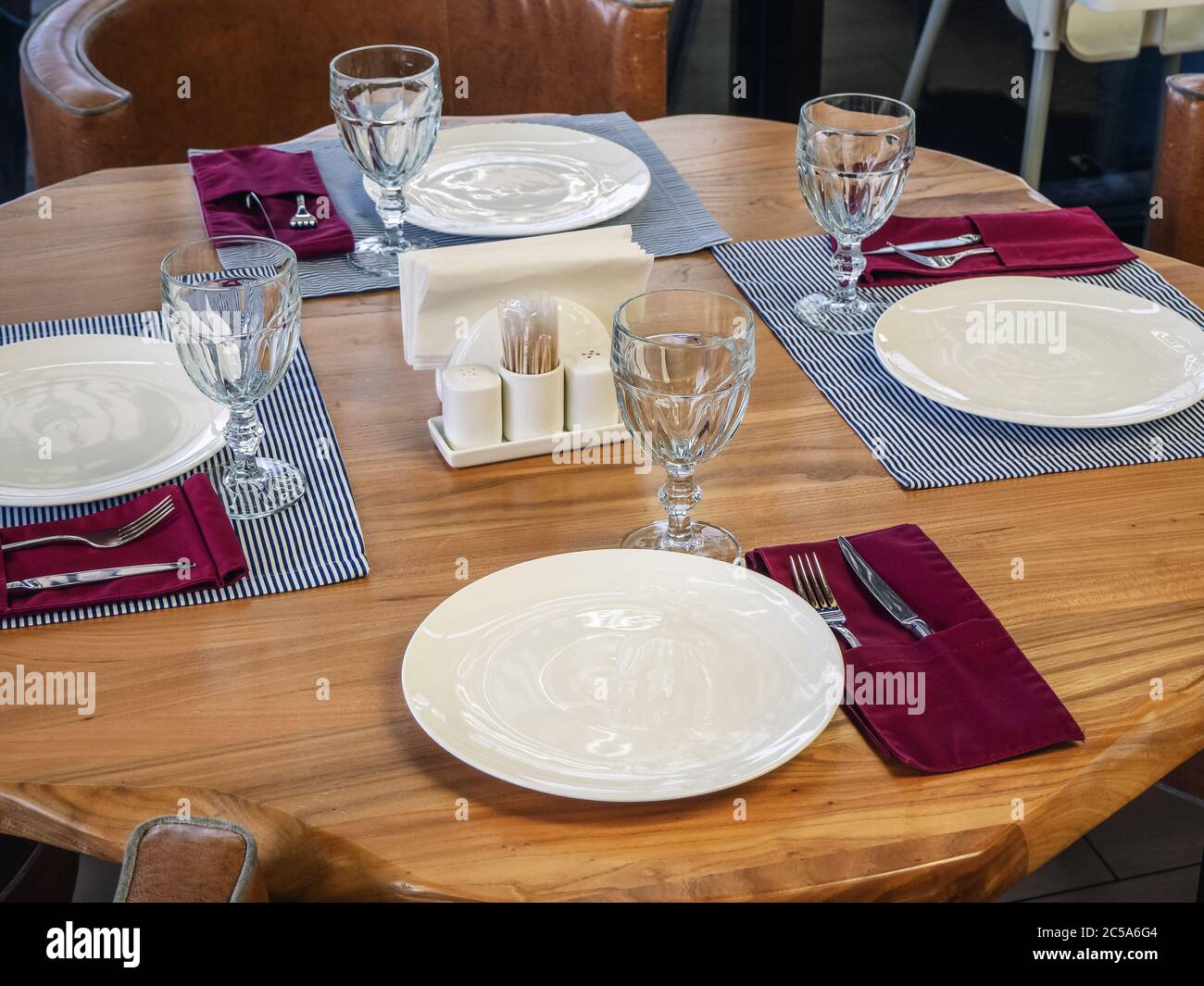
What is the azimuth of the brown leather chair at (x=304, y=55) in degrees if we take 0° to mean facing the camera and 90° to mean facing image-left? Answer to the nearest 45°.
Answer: approximately 0°

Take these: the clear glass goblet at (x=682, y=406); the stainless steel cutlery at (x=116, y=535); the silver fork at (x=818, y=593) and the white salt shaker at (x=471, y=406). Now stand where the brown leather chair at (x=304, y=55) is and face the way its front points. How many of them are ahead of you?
4

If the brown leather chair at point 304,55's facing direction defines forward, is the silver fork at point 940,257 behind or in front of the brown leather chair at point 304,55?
in front

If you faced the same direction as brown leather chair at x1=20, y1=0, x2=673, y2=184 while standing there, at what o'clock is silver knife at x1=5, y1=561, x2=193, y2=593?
The silver knife is roughly at 12 o'clock from the brown leather chair.

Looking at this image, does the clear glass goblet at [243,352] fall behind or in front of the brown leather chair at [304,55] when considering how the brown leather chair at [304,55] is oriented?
in front

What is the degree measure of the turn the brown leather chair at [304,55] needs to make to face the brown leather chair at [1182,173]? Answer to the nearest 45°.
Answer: approximately 45° to its left

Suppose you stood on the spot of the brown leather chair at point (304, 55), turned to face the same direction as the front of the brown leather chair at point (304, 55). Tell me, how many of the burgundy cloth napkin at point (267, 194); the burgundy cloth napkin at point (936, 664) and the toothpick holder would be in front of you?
3

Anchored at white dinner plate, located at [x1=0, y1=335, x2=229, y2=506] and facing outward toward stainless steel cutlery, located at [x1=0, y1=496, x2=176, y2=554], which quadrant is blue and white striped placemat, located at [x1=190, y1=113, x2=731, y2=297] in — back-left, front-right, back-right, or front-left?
back-left

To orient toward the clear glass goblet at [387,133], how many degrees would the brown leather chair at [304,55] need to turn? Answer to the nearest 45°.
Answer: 0° — it already faces it
